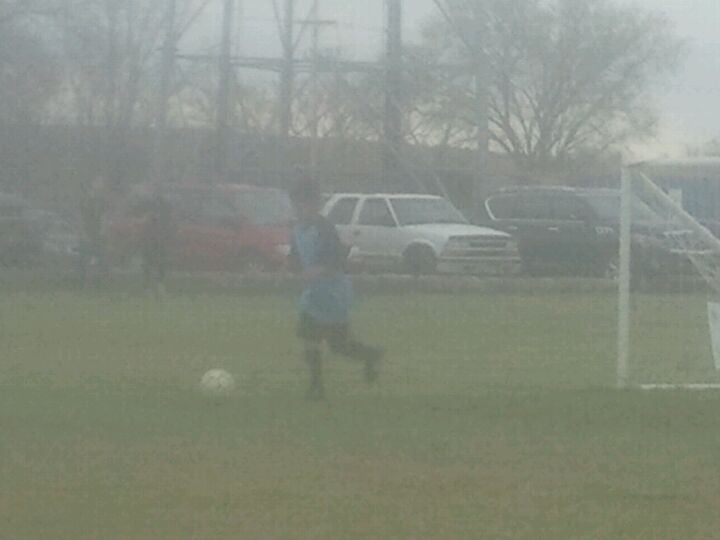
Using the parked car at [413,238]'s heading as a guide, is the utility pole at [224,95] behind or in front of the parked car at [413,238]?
behind

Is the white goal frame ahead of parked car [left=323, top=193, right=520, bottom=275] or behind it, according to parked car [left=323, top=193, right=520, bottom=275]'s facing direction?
ahead

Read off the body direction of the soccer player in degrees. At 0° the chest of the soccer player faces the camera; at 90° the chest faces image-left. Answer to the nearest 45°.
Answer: approximately 45°

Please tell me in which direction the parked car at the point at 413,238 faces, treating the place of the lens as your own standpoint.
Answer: facing the viewer and to the right of the viewer
